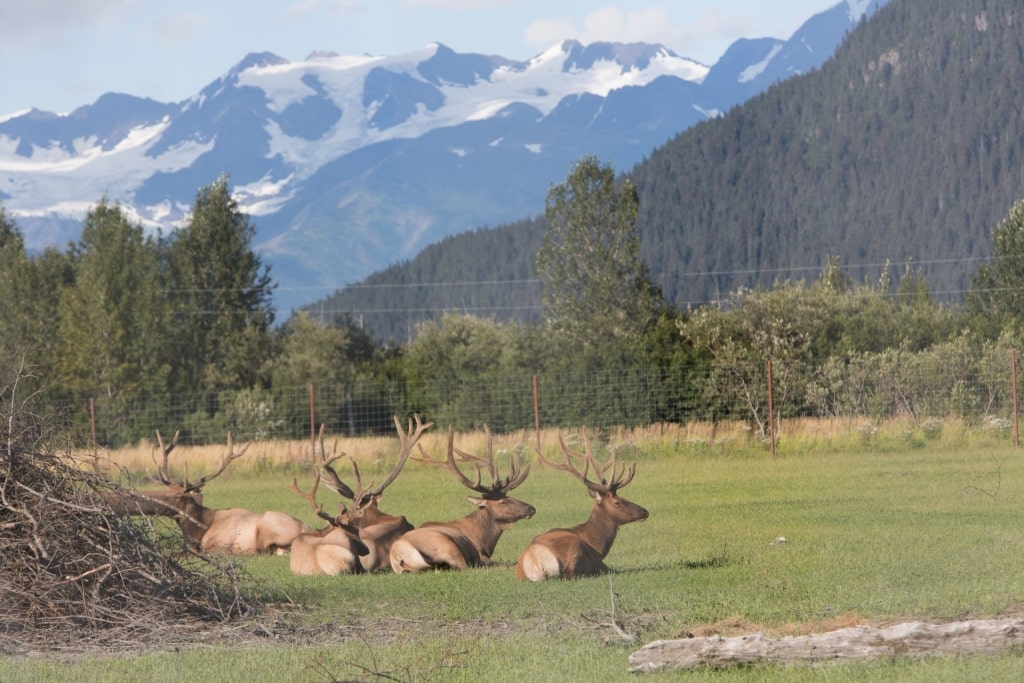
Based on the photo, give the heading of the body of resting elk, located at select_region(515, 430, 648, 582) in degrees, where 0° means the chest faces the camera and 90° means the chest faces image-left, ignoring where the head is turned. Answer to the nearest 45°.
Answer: approximately 225°

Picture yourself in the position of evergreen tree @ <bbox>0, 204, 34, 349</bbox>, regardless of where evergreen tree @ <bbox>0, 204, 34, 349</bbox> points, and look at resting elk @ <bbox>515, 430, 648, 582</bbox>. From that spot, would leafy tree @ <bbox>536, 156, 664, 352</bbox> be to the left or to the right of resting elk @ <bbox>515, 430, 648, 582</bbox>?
left

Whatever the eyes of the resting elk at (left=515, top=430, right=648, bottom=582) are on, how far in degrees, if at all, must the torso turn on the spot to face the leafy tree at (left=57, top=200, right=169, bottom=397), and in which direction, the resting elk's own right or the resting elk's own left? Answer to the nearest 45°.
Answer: approximately 90° to the resting elk's own left

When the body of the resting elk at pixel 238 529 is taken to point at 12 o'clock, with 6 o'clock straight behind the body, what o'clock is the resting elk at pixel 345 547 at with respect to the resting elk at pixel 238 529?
the resting elk at pixel 345 547 is roughly at 8 o'clock from the resting elk at pixel 238 529.

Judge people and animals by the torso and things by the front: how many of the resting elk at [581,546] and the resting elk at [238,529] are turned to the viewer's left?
1

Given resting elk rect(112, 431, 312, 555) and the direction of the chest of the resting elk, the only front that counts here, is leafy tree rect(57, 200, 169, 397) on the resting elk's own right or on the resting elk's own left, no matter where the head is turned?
on the resting elk's own right

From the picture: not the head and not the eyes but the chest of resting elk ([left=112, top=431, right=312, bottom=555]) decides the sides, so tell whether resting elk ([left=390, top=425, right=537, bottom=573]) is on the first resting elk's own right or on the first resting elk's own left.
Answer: on the first resting elk's own left

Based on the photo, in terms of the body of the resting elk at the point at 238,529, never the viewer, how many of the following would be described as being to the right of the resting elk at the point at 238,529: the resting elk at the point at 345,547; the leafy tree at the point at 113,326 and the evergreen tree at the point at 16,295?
2

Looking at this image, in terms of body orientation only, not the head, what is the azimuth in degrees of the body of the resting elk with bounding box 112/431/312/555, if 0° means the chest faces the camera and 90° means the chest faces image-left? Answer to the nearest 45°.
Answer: approximately 90°

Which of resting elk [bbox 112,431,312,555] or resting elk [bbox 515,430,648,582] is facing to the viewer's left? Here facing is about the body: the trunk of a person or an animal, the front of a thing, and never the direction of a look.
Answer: resting elk [bbox 112,431,312,555]

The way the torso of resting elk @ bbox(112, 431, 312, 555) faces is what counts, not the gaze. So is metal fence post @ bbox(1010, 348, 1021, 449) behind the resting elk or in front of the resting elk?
behind

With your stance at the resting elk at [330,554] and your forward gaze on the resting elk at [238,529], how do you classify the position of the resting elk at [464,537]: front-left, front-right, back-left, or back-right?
back-right
